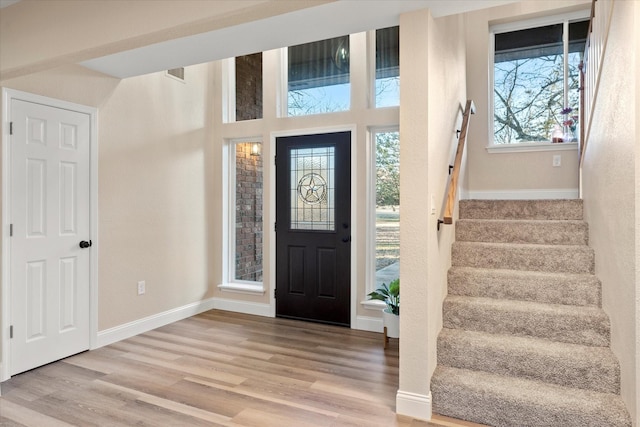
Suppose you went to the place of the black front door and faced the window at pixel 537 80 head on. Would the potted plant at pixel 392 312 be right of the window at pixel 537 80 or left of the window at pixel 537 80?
right

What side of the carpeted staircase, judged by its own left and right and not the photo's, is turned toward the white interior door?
right

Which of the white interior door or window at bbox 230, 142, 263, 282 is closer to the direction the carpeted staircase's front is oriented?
the white interior door

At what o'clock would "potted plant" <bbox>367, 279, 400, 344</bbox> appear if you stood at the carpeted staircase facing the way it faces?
The potted plant is roughly at 4 o'clock from the carpeted staircase.

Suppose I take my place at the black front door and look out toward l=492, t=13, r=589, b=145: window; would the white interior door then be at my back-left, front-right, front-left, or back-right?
back-right

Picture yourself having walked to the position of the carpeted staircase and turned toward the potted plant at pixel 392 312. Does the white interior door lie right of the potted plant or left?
left

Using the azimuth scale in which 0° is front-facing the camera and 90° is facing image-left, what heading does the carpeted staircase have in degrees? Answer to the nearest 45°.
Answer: approximately 0°
